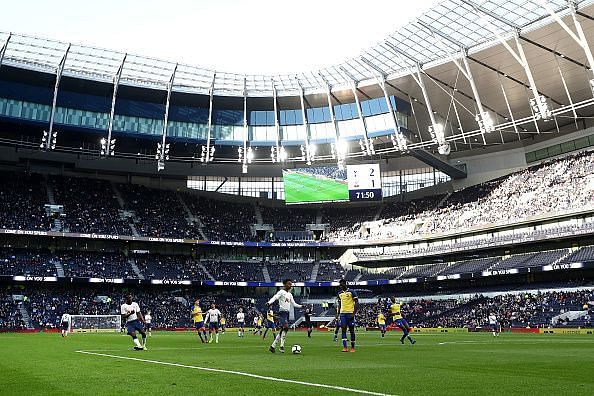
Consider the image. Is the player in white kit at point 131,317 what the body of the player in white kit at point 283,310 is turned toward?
no

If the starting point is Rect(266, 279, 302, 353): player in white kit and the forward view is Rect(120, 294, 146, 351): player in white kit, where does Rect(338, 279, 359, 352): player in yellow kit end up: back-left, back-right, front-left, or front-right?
back-right

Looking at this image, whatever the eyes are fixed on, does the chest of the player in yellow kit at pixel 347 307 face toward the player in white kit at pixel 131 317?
no

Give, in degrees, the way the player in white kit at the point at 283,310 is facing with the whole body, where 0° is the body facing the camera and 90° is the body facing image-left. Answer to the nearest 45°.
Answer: approximately 315°

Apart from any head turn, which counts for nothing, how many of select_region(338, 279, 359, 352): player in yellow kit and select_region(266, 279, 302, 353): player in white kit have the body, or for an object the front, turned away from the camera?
0

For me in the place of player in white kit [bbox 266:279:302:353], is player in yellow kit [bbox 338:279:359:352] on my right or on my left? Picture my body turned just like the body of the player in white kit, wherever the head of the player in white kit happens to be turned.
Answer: on my left
